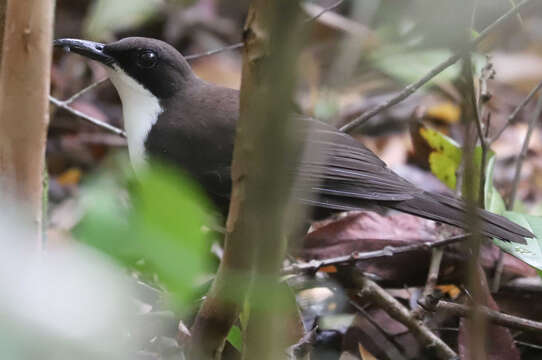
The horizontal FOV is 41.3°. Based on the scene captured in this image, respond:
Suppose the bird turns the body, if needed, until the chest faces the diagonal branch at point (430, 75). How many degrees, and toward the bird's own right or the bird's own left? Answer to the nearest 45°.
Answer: approximately 180°

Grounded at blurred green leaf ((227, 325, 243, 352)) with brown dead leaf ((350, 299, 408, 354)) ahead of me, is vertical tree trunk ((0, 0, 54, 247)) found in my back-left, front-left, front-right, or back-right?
back-left

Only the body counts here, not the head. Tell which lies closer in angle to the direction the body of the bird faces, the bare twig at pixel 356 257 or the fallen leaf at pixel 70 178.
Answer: the fallen leaf

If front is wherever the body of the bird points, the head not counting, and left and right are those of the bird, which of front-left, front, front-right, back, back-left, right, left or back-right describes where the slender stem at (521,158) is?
back

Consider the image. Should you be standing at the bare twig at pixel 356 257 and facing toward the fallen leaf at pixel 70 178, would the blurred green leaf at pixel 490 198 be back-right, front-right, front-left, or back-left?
back-right

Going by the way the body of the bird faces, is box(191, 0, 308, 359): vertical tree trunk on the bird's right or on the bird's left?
on the bird's left

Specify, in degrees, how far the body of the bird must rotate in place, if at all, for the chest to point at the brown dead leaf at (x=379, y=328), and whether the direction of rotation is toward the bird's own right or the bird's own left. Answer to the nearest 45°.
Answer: approximately 135° to the bird's own left

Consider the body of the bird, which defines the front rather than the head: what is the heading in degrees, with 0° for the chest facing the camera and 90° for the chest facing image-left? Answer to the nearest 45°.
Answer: approximately 90°

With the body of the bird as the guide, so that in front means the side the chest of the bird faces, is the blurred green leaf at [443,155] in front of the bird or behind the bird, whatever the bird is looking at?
behind

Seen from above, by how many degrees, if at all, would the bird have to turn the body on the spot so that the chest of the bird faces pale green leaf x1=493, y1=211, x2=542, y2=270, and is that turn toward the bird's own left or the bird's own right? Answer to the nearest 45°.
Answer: approximately 135° to the bird's own left

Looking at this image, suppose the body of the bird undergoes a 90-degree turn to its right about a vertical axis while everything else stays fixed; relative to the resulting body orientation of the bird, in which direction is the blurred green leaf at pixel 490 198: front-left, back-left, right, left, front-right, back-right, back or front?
right
